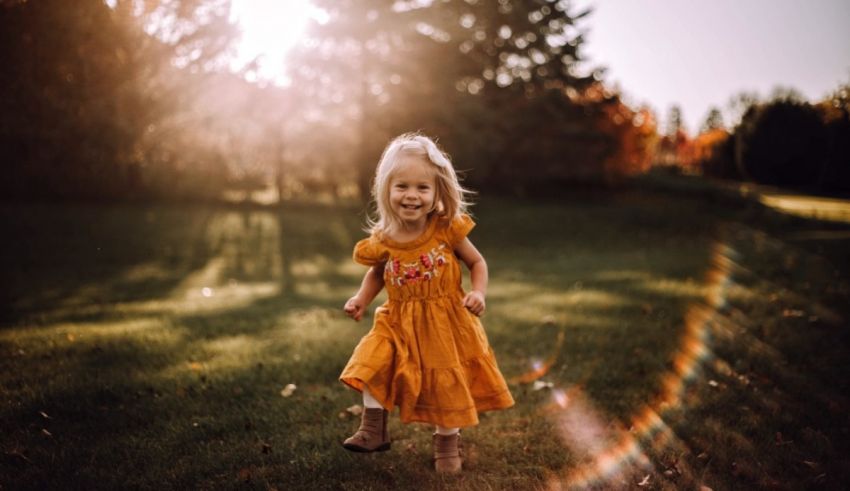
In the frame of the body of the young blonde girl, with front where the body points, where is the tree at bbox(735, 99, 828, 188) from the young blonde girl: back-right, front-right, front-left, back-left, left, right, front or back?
back-left

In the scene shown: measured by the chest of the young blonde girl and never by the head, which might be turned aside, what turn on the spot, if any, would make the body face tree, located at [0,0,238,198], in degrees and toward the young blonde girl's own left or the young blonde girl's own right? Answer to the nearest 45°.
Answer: approximately 135° to the young blonde girl's own right

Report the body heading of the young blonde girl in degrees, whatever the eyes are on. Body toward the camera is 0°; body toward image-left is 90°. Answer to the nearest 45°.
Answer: approximately 0°

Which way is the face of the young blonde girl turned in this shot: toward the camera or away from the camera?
toward the camera

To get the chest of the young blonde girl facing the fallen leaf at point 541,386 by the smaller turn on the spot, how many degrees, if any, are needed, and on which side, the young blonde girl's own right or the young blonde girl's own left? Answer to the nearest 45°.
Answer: approximately 135° to the young blonde girl's own left

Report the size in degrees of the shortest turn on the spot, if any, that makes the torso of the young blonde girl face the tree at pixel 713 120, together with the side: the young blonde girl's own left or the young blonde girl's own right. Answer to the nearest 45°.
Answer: approximately 135° to the young blonde girl's own left

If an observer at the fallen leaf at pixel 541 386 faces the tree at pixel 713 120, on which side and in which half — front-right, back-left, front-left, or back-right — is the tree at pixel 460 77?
front-left

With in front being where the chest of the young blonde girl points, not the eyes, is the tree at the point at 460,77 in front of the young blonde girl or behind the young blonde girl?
behind

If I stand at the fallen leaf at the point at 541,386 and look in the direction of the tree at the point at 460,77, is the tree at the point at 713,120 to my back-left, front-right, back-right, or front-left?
front-right
